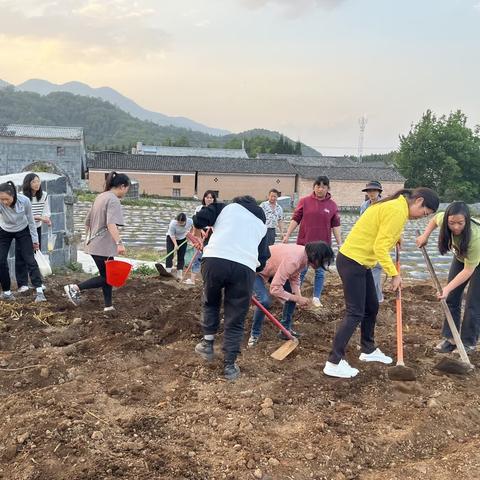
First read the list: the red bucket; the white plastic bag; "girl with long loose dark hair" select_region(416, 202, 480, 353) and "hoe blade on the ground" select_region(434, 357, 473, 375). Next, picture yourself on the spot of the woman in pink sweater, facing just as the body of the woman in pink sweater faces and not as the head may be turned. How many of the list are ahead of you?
2

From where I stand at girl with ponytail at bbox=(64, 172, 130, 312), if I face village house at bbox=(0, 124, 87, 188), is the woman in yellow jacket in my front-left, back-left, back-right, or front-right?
back-right

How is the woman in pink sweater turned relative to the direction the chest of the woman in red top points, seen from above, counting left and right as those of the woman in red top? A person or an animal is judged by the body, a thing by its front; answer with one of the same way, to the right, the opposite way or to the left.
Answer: to the left

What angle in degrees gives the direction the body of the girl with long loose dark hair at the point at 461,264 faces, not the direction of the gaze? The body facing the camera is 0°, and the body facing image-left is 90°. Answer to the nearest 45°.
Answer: approximately 45°

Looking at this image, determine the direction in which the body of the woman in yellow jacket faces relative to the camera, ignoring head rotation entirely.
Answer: to the viewer's right

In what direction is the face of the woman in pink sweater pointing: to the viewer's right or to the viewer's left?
to the viewer's right

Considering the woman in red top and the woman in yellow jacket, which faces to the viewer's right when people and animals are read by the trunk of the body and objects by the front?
the woman in yellow jacket

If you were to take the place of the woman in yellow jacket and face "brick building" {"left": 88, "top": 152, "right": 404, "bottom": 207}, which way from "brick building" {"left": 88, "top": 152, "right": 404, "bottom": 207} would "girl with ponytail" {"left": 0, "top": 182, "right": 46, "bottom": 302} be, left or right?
left

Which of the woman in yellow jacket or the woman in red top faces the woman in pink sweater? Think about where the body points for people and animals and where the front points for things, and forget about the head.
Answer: the woman in red top

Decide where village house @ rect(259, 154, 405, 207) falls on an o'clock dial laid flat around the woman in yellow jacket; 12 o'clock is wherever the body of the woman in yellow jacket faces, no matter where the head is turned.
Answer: The village house is roughly at 9 o'clock from the woman in yellow jacket.

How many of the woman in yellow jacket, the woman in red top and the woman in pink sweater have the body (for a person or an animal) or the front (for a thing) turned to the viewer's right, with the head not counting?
2

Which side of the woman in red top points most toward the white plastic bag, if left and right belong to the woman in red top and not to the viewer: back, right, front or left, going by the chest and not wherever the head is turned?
right

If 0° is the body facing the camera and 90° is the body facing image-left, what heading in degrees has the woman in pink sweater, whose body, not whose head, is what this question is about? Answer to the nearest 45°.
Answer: approximately 270°
